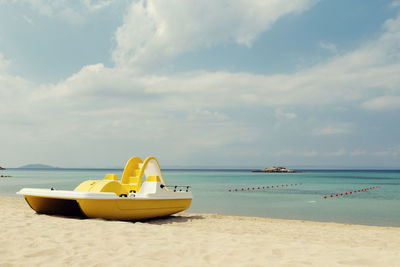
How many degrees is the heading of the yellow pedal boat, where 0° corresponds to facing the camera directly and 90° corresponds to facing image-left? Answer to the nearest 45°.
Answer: approximately 45°
